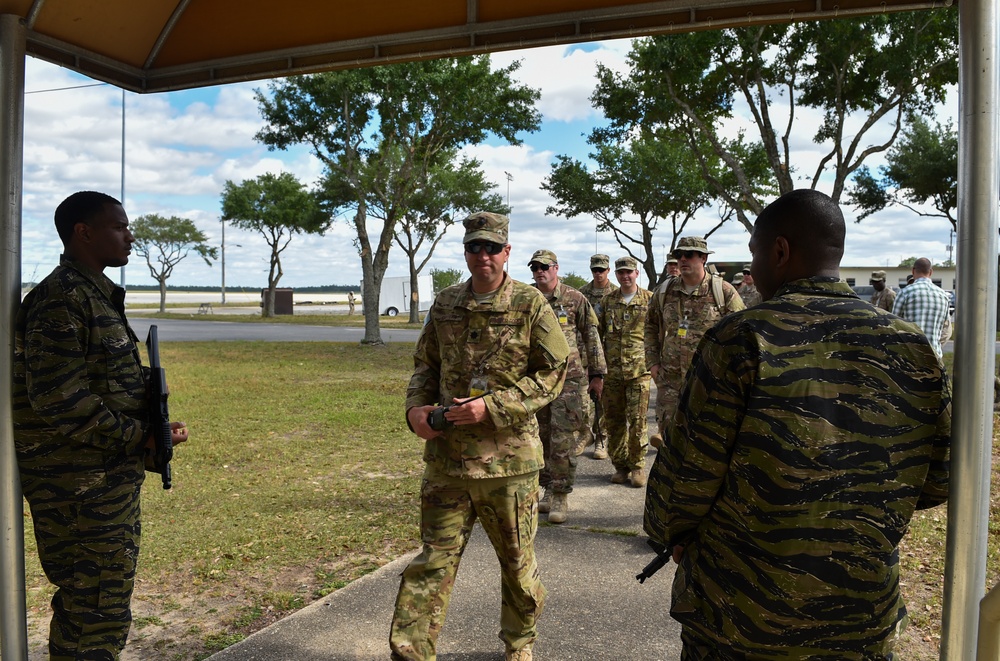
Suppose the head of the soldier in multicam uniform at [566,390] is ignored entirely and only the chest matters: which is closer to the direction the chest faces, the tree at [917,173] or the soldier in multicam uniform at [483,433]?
the soldier in multicam uniform

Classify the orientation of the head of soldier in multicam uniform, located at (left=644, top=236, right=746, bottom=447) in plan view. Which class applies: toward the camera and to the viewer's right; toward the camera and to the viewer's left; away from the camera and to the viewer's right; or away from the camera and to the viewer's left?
toward the camera and to the viewer's left

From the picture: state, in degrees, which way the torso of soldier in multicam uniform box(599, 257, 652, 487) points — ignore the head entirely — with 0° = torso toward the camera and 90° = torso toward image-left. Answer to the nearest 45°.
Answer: approximately 0°

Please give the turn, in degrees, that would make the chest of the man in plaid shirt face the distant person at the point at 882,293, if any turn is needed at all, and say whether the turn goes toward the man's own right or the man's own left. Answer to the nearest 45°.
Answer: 0° — they already face them

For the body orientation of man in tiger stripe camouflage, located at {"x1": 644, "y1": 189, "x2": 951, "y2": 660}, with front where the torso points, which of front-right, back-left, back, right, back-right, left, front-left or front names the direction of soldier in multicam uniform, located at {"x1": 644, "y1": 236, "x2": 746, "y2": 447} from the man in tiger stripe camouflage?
front-right

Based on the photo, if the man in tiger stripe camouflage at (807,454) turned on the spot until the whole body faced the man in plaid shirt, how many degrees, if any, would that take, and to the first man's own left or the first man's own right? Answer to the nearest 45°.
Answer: approximately 45° to the first man's own right

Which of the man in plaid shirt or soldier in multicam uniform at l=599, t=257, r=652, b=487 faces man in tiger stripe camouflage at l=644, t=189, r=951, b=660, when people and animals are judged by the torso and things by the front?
the soldier in multicam uniform

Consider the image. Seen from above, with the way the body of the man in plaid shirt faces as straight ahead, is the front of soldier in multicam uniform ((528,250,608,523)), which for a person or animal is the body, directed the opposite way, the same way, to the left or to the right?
the opposite way

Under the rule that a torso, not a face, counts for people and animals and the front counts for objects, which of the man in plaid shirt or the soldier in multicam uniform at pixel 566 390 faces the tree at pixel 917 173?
the man in plaid shirt

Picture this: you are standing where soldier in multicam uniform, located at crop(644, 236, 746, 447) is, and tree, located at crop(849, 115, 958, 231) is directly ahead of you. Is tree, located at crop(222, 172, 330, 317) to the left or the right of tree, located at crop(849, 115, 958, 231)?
left

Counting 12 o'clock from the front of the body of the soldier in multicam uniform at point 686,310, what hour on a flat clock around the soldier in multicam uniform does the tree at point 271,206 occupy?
The tree is roughly at 5 o'clock from the soldier in multicam uniform.

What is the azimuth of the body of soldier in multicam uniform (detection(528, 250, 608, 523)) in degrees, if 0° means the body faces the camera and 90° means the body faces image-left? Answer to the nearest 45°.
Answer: approximately 45°

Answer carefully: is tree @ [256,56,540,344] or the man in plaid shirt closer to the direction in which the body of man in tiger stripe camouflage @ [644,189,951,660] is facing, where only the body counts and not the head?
the tree
